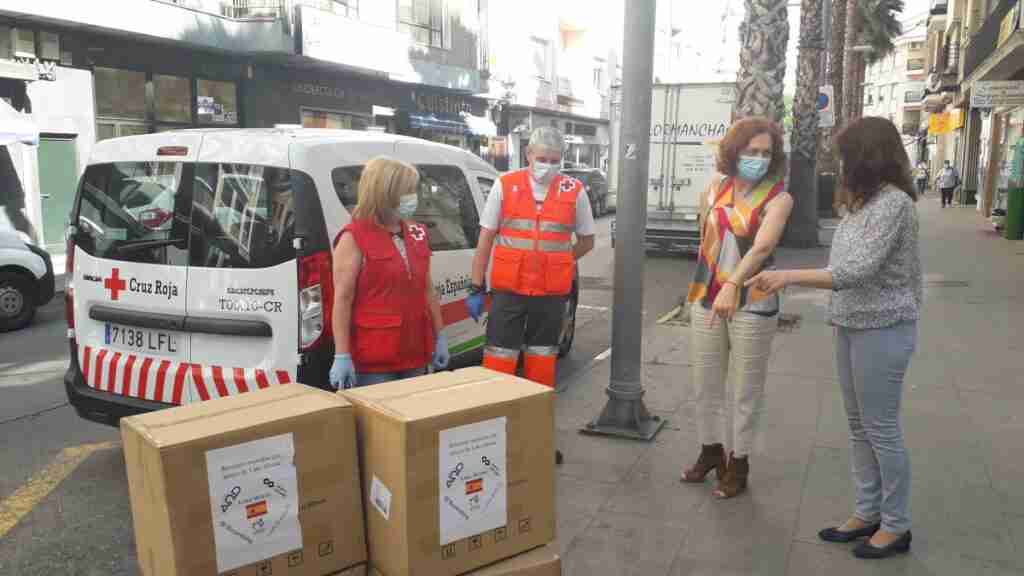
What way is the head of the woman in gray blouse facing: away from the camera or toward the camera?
away from the camera

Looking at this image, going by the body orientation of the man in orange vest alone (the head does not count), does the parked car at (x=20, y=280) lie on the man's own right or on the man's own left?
on the man's own right

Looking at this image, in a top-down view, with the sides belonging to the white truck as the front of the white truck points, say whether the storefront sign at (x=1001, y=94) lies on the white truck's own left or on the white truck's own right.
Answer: on the white truck's own right

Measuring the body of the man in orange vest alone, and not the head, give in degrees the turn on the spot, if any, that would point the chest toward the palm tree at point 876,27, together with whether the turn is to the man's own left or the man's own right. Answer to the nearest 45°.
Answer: approximately 135° to the man's own left

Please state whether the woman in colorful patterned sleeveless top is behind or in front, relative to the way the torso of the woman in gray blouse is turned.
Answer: in front

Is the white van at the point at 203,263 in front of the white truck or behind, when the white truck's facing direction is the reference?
behind

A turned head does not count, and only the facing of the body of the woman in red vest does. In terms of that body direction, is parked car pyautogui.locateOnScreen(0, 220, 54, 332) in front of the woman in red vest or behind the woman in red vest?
behind

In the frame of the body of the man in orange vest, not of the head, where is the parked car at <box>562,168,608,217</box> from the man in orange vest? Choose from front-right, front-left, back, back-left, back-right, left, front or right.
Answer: back

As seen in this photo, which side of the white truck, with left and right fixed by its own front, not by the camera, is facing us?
back

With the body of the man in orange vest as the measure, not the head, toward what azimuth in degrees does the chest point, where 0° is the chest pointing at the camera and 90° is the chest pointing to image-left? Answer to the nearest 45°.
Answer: approximately 0°

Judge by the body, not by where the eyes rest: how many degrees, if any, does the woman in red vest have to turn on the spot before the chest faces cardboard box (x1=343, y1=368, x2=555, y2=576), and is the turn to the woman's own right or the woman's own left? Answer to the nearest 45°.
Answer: approximately 45° to the woman's own right

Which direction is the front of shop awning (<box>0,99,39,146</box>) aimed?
to the viewer's right

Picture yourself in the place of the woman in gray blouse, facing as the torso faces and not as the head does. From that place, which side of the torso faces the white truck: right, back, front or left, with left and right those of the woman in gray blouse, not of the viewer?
right

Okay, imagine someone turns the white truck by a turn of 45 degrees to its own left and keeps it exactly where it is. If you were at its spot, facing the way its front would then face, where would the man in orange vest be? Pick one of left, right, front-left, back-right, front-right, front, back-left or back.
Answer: back-left

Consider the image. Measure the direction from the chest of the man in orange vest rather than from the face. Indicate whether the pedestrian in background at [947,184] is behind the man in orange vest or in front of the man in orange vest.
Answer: behind
